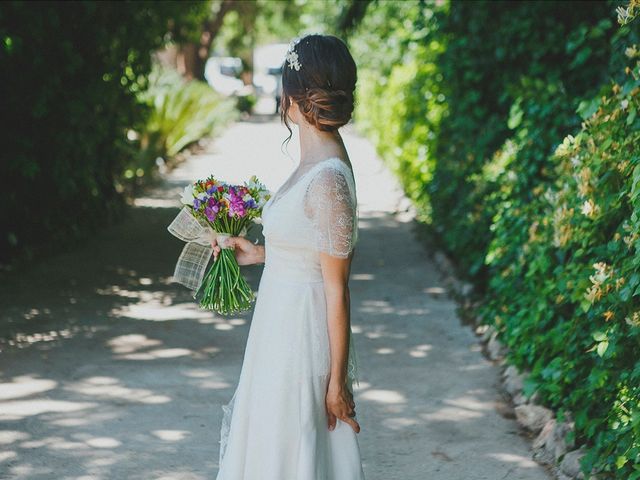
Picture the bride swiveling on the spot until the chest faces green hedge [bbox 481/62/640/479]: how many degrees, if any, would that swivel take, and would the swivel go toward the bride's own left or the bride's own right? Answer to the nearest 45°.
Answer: approximately 135° to the bride's own right

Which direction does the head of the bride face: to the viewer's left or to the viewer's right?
to the viewer's left

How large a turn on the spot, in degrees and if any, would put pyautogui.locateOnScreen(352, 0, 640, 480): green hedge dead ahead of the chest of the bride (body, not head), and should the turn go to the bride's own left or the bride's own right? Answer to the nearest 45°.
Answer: approximately 135° to the bride's own right

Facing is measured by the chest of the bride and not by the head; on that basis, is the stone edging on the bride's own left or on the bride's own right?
on the bride's own right
